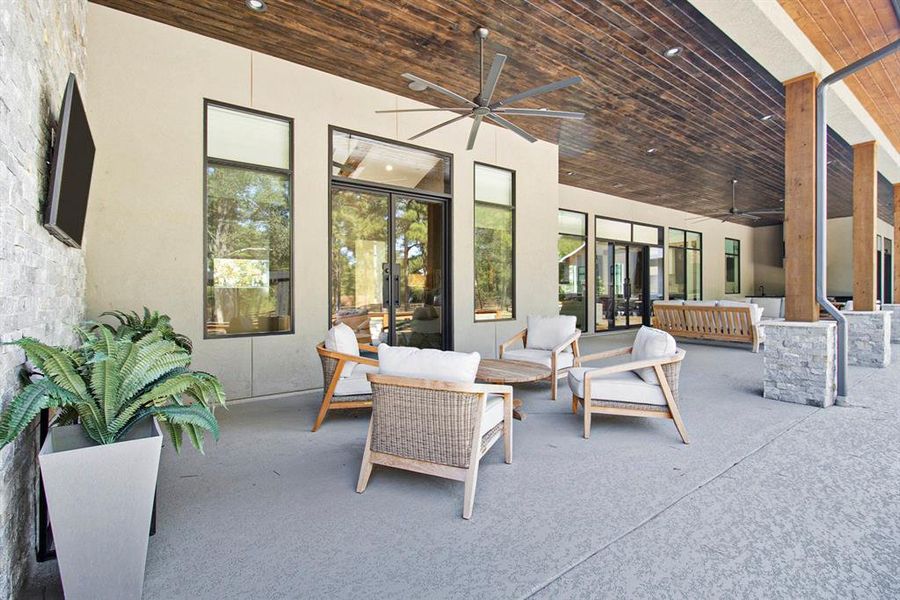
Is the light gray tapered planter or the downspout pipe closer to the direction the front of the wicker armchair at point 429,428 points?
the downspout pipe

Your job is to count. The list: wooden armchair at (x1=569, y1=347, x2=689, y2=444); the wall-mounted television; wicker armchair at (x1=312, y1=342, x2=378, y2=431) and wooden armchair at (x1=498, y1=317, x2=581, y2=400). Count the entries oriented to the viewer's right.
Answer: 2

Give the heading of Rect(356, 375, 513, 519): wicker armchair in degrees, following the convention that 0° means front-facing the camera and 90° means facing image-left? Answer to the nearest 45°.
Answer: approximately 225°

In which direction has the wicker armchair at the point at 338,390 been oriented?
to the viewer's right

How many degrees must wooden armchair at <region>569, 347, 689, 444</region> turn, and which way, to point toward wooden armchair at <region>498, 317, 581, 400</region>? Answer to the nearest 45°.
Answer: approximately 45° to its right

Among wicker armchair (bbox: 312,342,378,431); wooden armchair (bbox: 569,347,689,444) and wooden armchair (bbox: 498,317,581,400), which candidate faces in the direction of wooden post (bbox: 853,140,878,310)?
the wicker armchair

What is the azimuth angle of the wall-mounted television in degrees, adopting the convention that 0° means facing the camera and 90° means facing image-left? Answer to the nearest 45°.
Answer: approximately 270°

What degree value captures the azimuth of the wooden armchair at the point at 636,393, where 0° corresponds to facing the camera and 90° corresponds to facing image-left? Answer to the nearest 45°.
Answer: approximately 90°
